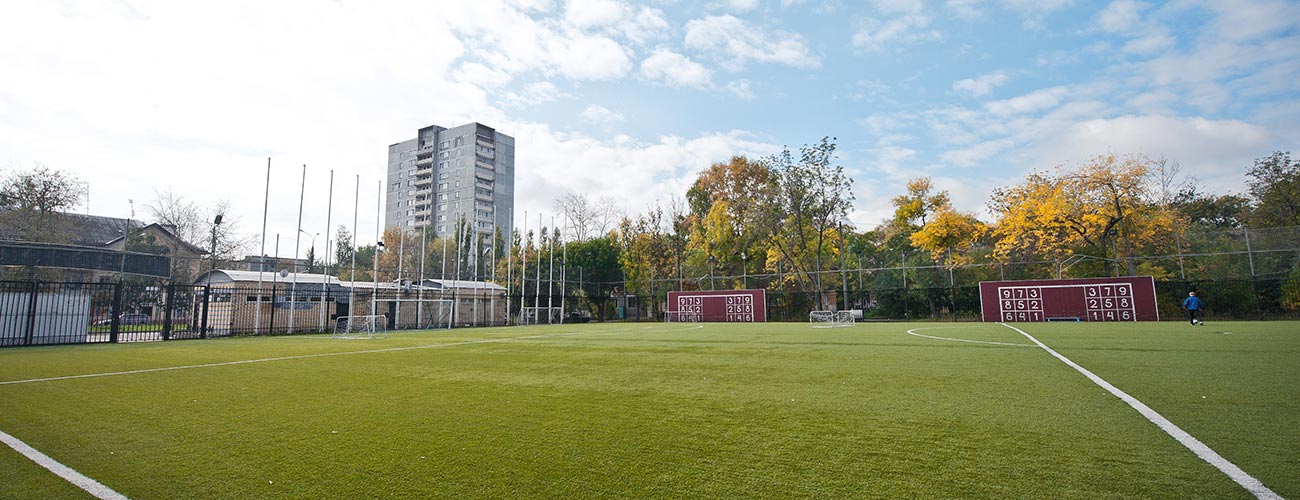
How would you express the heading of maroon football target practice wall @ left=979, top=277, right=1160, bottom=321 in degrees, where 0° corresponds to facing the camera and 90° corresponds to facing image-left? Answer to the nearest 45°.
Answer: approximately 0°

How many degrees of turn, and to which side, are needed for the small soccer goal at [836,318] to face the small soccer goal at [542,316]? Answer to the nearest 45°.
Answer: approximately 90° to its right

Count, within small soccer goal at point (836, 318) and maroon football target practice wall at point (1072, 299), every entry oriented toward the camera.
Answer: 2

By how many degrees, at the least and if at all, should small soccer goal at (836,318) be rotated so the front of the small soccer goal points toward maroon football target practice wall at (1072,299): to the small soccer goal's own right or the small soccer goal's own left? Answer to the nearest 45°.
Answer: approximately 90° to the small soccer goal's own left

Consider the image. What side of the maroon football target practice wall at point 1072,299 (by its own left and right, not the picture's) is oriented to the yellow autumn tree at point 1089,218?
back

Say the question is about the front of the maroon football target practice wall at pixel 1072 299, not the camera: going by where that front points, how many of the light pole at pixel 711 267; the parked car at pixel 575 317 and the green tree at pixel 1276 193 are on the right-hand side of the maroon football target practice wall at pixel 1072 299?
2

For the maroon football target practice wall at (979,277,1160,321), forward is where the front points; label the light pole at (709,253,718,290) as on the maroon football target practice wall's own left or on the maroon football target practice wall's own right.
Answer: on the maroon football target practice wall's own right

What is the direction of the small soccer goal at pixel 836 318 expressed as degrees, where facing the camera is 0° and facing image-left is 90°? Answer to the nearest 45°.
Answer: approximately 0°

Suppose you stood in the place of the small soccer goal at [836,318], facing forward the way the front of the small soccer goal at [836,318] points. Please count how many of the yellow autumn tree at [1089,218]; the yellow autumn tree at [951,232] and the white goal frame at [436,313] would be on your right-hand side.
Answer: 1

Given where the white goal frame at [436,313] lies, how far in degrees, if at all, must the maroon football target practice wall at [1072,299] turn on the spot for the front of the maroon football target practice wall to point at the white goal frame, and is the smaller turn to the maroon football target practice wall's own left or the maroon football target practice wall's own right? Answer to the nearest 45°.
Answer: approximately 45° to the maroon football target practice wall's own right

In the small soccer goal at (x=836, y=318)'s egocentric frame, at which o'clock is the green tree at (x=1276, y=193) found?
The green tree is roughly at 8 o'clock from the small soccer goal.

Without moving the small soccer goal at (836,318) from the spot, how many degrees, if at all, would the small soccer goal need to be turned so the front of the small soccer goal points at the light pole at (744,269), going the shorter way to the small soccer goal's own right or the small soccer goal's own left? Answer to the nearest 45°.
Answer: approximately 135° to the small soccer goal's own right

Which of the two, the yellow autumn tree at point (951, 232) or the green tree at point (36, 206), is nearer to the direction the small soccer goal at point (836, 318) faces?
the green tree
